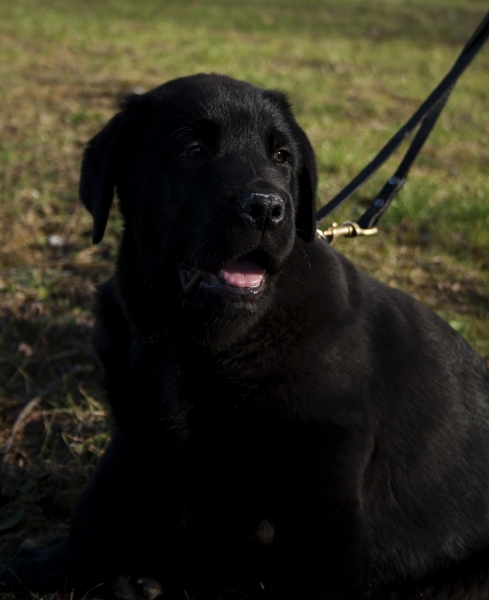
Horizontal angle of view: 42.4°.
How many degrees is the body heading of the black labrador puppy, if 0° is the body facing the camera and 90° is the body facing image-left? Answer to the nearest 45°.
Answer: approximately 45°
